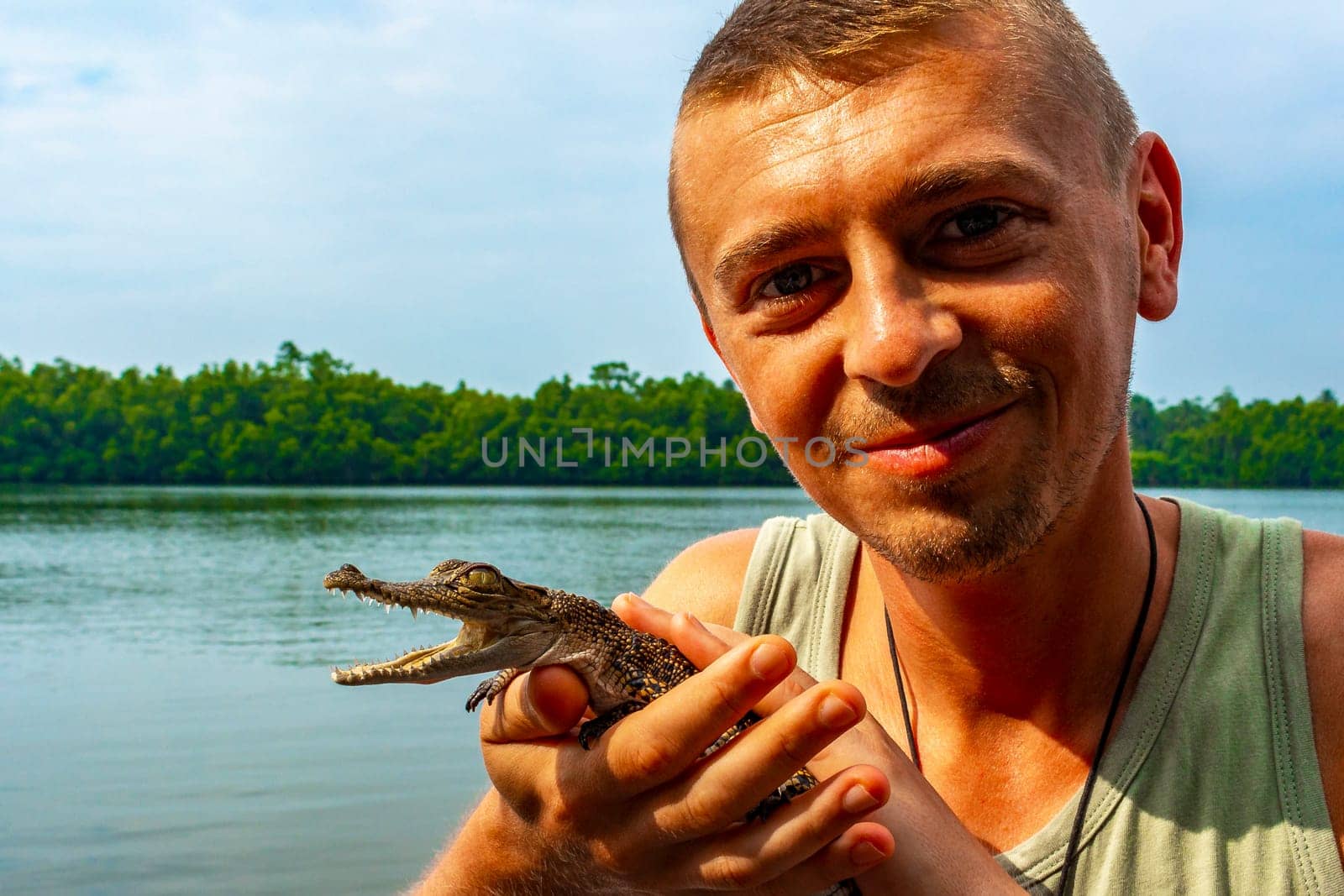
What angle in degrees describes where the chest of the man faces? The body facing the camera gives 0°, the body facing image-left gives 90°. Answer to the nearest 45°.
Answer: approximately 0°
